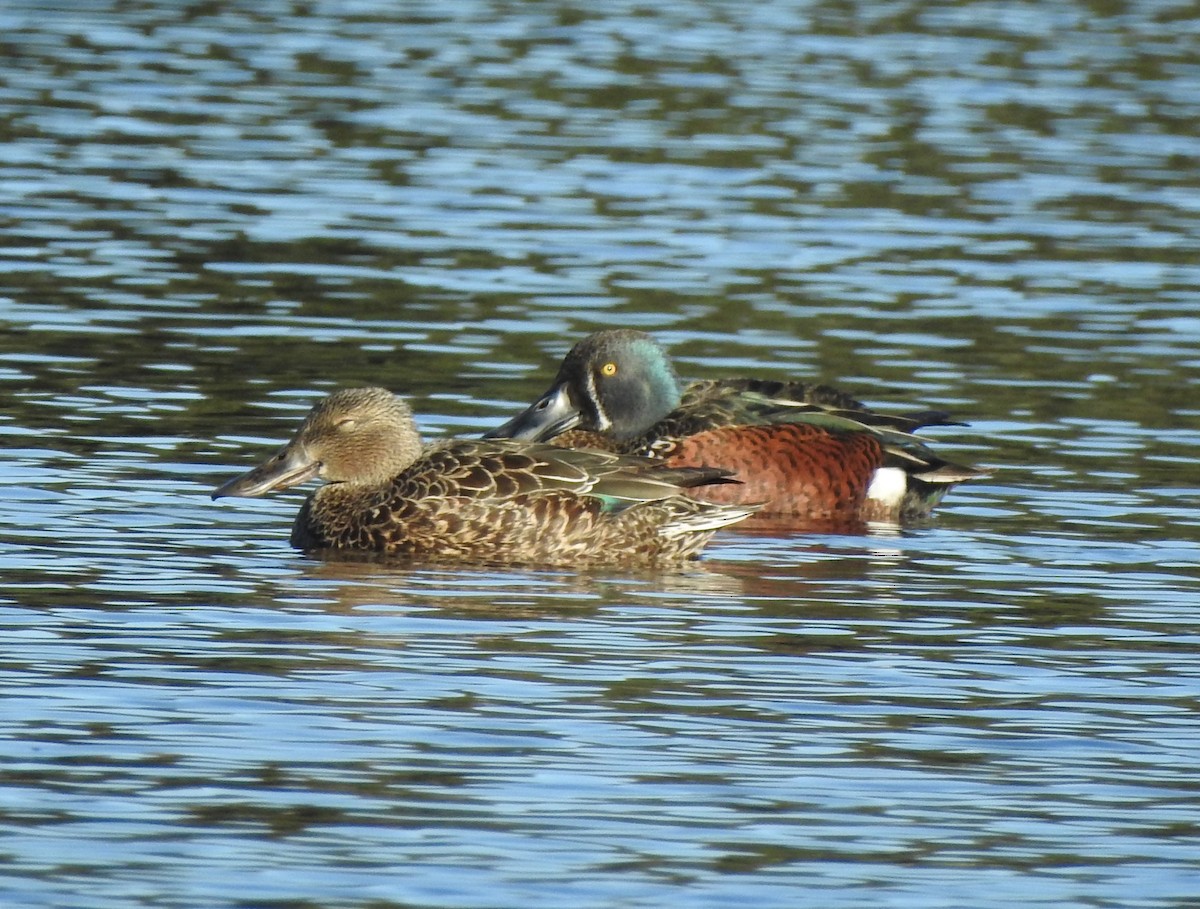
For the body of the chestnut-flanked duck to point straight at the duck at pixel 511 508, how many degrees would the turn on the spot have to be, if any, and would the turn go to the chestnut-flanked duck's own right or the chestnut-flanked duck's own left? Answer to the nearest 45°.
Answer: approximately 45° to the chestnut-flanked duck's own left

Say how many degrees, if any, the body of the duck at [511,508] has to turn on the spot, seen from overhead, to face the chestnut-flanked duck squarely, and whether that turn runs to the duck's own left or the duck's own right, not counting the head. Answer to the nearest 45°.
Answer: approximately 135° to the duck's own right

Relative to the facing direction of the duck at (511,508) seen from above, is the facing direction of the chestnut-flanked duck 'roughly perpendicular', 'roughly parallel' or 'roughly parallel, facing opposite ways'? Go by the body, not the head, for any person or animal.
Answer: roughly parallel

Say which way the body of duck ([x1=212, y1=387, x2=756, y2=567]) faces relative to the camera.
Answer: to the viewer's left

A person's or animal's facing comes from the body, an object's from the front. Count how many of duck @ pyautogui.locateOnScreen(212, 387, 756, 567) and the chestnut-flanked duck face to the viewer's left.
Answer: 2

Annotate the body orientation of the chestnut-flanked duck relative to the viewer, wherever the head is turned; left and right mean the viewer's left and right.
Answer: facing to the left of the viewer
